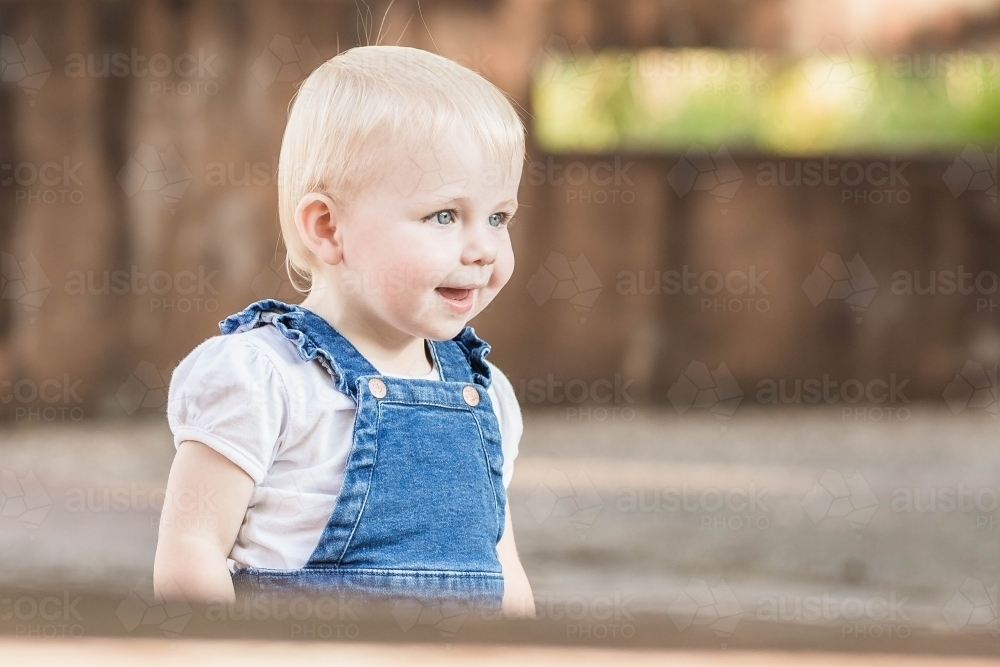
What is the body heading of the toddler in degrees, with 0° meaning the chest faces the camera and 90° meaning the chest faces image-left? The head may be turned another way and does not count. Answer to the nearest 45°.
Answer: approximately 315°
